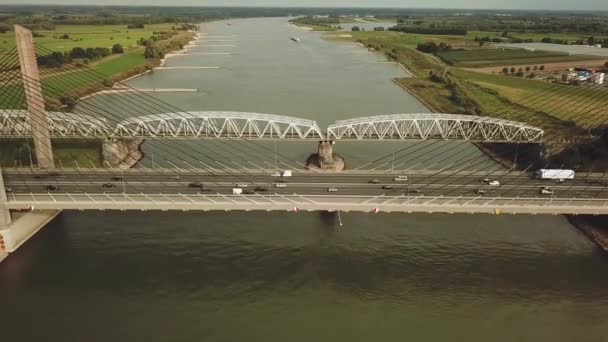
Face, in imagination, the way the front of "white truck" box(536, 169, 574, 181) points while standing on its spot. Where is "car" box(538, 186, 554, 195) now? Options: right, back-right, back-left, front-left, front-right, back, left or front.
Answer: left

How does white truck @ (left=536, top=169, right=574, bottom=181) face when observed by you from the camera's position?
facing to the left of the viewer

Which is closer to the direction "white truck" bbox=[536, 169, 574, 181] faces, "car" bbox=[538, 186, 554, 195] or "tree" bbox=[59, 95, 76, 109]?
the tree

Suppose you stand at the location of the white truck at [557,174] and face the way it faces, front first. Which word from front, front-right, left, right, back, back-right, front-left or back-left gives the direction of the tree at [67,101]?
front
